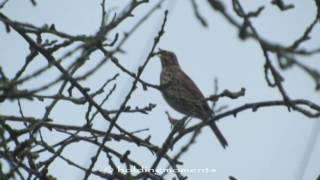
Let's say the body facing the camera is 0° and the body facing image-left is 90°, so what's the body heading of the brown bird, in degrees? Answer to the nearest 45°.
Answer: approximately 90°
